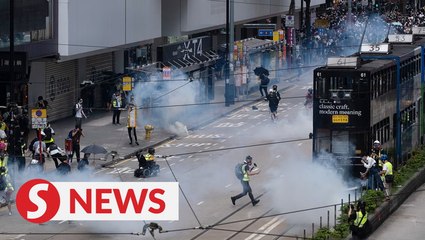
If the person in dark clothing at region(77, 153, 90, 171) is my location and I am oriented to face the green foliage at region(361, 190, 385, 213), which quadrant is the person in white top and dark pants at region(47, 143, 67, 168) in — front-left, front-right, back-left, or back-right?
back-left

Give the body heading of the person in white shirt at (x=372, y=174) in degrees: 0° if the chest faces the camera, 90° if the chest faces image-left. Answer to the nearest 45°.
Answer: approximately 90°

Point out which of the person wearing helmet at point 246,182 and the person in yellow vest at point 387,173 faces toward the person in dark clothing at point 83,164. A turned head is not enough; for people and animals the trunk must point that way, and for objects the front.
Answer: the person in yellow vest

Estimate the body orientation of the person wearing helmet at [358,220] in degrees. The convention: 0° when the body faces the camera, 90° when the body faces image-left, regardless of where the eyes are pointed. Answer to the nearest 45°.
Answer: approximately 135°

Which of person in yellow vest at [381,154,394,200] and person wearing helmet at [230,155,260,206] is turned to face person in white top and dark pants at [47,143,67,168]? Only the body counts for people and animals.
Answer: the person in yellow vest

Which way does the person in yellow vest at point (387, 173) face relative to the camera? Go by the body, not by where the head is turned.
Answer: to the viewer's left
